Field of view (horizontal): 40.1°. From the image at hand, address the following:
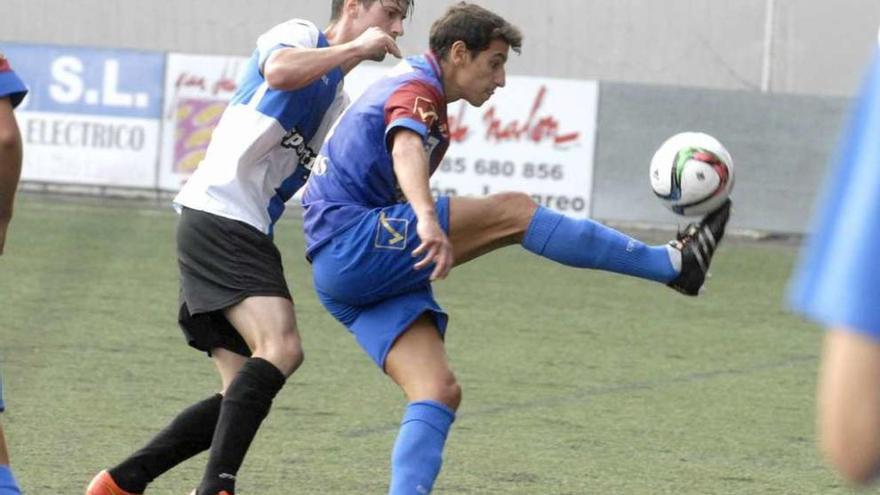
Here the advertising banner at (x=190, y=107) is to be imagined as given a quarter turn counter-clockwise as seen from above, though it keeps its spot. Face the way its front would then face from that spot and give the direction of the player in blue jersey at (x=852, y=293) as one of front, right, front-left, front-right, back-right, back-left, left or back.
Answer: right

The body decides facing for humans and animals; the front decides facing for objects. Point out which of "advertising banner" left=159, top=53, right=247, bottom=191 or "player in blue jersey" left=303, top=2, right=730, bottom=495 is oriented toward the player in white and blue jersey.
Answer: the advertising banner

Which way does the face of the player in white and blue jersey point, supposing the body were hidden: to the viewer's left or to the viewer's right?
to the viewer's right

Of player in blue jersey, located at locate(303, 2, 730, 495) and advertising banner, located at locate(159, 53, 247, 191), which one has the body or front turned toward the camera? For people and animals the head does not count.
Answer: the advertising banner

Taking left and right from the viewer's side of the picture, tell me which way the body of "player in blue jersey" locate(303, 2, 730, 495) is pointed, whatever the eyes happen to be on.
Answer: facing to the right of the viewer

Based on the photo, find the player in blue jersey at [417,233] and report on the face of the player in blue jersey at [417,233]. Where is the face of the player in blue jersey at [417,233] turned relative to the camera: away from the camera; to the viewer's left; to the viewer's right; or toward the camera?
to the viewer's right

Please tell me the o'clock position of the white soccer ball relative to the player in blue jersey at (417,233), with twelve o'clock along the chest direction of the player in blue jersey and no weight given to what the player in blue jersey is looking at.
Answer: The white soccer ball is roughly at 11 o'clock from the player in blue jersey.

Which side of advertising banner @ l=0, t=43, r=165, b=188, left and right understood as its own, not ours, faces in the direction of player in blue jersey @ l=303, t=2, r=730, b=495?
front

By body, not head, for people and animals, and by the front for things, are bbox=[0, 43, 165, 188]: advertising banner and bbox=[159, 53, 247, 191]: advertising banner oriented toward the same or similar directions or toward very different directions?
same or similar directions

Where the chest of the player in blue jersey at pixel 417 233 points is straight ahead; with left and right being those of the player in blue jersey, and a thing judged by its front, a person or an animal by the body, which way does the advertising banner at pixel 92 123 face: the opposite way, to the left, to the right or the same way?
to the right

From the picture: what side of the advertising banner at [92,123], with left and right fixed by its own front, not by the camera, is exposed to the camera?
front

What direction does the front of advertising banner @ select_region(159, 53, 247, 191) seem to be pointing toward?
toward the camera

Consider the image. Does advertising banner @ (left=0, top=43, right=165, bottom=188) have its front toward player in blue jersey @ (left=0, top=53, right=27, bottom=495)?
yes
